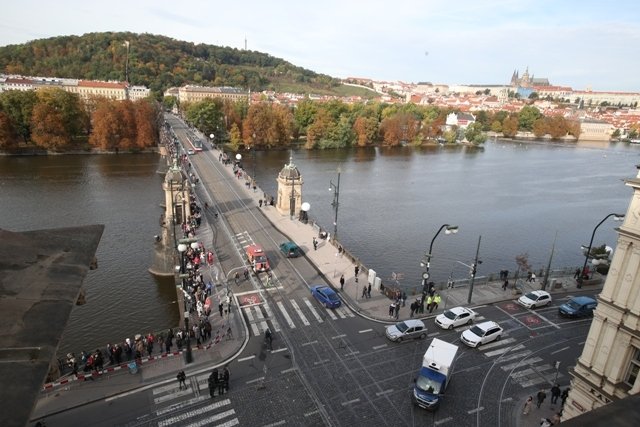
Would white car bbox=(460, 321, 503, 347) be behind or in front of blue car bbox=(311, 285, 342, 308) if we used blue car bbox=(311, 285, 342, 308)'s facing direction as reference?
behind

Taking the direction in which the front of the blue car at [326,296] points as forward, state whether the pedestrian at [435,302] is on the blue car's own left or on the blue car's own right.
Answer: on the blue car's own right

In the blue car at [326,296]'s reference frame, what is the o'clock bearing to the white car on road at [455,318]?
the white car on road at [455,318] is roughly at 5 o'clock from the blue car at [326,296].

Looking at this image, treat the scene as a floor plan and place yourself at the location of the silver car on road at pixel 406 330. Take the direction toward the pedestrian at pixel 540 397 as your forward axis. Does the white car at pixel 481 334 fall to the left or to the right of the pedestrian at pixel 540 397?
left

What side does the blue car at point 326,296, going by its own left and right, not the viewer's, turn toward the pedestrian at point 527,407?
back

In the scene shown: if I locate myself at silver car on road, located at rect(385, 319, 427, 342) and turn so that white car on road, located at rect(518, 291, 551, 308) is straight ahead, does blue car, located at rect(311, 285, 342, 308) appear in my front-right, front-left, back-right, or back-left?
back-left

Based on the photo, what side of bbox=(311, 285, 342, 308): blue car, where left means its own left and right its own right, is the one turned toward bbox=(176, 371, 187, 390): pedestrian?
left

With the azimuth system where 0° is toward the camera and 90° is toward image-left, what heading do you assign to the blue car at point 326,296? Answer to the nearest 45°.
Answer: approximately 135°

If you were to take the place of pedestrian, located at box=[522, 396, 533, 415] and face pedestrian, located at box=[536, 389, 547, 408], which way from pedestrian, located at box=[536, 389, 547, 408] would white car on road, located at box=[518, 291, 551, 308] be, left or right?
left
